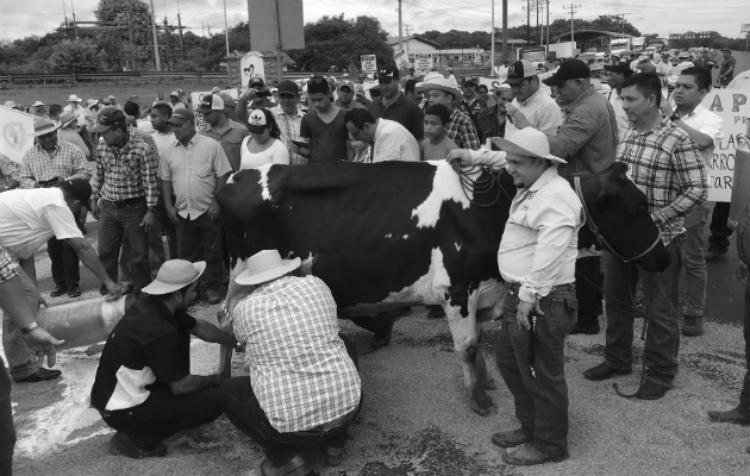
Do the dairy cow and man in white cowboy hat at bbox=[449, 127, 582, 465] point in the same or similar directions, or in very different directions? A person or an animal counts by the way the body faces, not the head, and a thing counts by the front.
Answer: very different directions

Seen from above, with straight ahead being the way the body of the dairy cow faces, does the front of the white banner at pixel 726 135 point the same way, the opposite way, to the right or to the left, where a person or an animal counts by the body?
to the right

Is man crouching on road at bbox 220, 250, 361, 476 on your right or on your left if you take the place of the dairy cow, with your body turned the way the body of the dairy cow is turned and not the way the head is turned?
on your right

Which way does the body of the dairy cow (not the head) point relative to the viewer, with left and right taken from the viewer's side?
facing to the right of the viewer

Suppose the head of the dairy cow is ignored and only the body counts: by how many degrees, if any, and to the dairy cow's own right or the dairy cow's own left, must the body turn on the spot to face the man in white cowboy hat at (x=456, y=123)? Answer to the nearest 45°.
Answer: approximately 90° to the dairy cow's own left

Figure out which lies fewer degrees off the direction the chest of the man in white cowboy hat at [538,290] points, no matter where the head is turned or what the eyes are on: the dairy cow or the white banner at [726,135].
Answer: the dairy cow

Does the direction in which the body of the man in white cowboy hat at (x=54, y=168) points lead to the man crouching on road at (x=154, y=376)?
yes

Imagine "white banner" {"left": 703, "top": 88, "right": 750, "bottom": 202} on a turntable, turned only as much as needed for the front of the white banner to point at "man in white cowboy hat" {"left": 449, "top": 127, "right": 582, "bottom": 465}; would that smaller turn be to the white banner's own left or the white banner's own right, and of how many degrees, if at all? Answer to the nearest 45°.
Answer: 0° — it already faces them

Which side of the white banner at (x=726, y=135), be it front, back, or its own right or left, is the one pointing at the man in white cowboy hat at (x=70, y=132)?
right
